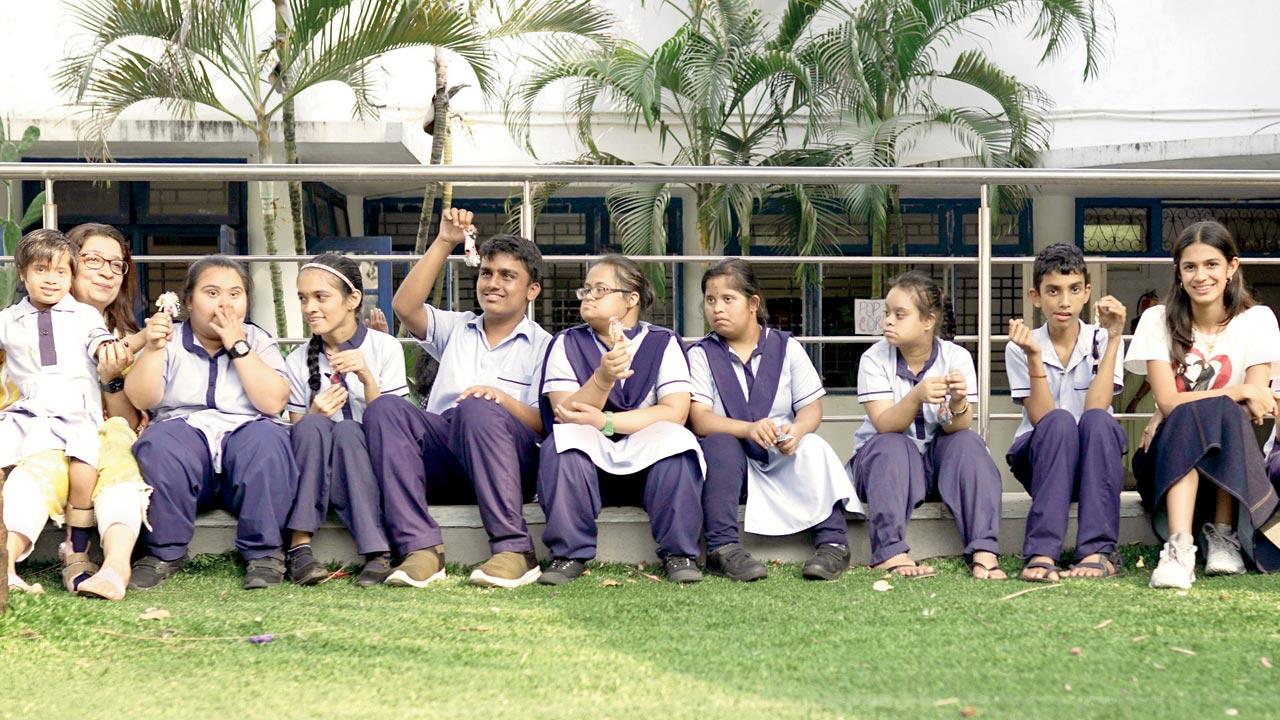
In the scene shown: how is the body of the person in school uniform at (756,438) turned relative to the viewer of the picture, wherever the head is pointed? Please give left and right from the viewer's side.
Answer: facing the viewer

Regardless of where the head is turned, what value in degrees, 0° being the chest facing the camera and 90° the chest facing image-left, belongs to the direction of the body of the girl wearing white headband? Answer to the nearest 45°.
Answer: approximately 45°

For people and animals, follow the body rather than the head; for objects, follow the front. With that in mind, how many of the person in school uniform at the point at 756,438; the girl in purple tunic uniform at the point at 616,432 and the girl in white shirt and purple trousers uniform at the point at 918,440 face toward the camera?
3

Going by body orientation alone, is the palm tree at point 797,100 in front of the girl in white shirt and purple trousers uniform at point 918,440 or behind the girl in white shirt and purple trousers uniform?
behind

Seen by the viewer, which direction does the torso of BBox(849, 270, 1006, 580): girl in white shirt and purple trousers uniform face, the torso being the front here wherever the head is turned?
toward the camera

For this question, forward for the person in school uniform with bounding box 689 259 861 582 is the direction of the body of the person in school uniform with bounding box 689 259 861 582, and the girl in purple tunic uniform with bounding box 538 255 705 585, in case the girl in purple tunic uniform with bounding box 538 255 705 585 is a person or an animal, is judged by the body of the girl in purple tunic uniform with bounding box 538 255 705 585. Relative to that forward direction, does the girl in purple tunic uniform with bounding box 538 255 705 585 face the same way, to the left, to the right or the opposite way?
the same way

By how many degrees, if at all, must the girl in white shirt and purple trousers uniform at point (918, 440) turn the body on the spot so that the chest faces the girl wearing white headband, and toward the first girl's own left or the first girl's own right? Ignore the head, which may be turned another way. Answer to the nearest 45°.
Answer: approximately 90° to the first girl's own right

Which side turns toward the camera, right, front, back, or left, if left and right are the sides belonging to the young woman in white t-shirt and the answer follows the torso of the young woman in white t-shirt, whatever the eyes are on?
front

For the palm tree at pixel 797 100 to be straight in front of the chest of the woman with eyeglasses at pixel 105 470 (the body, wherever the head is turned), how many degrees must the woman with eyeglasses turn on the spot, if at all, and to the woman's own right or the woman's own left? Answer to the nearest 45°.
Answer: approximately 135° to the woman's own left

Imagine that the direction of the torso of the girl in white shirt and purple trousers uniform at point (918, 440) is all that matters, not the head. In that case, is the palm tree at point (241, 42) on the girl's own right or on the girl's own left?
on the girl's own right

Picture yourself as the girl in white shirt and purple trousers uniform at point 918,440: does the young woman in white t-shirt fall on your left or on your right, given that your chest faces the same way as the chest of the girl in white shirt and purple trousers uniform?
on your left

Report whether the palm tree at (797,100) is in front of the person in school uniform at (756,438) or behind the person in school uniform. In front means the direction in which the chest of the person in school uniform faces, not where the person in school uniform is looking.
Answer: behind
